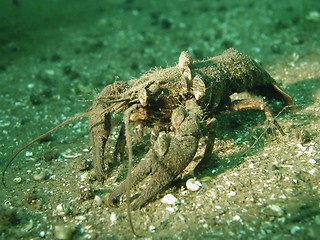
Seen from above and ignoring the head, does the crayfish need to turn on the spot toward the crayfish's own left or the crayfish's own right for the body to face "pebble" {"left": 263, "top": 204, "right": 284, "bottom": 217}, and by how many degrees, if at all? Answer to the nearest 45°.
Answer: approximately 90° to the crayfish's own left

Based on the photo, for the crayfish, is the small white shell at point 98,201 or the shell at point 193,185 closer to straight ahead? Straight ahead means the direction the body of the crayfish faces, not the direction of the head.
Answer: the small white shell

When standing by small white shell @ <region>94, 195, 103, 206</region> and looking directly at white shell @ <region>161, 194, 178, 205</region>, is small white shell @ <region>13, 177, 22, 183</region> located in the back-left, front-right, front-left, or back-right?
back-left

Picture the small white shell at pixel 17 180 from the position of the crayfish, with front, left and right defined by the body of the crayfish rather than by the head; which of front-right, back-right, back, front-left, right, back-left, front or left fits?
front-right

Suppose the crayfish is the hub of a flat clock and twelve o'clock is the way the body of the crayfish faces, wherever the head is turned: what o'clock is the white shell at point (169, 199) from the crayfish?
The white shell is roughly at 11 o'clock from the crayfish.

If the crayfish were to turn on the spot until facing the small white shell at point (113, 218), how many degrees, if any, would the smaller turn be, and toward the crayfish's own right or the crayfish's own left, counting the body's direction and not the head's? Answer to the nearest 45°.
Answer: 0° — it already faces it

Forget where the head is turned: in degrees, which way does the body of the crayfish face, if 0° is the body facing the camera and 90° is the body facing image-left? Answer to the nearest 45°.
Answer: approximately 45°

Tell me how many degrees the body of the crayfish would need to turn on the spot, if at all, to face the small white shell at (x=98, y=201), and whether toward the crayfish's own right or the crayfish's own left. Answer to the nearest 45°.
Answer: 0° — it already faces it

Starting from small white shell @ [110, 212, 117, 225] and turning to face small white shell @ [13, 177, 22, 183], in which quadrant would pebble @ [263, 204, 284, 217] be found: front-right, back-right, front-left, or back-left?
back-right
